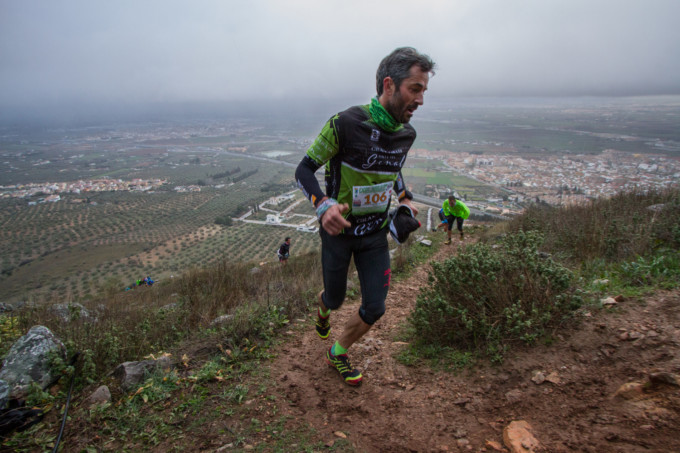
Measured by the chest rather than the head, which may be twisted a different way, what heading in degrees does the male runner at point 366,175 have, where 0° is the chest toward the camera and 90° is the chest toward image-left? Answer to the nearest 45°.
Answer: approximately 315°

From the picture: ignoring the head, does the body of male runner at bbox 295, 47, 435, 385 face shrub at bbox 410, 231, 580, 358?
no

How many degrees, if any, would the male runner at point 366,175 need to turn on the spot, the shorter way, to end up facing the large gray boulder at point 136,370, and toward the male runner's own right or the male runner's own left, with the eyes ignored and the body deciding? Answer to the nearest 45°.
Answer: approximately 135° to the male runner's own right

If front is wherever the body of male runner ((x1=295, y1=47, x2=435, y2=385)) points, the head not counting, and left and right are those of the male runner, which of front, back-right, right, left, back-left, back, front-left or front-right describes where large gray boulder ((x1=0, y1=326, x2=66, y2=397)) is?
back-right

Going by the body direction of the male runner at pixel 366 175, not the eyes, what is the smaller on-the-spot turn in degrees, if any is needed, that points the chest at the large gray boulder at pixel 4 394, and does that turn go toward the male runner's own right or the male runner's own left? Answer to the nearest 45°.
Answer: approximately 135° to the male runner's own right
